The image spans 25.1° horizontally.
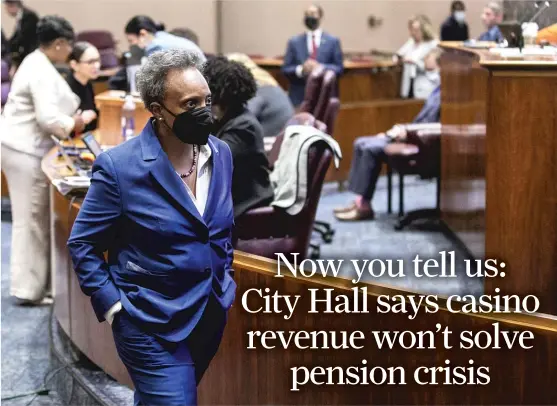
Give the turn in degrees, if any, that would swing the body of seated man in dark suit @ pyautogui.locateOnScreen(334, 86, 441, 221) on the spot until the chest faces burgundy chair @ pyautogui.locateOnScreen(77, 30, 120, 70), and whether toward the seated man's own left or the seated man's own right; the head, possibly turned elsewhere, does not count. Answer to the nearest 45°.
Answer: approximately 45° to the seated man's own right

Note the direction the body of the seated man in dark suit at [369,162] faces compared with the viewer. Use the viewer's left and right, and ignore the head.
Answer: facing to the left of the viewer

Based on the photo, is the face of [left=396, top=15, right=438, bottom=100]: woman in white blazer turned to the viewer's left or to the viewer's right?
to the viewer's left

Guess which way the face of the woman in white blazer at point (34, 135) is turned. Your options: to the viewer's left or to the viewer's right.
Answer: to the viewer's right

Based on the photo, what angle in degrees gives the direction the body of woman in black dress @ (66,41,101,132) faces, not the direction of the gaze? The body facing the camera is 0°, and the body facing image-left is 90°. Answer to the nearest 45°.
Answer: approximately 315°

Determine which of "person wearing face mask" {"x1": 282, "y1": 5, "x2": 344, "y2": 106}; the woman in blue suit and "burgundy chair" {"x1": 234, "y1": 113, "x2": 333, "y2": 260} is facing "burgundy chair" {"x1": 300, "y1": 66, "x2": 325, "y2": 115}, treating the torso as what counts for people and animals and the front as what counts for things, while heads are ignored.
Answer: the person wearing face mask
